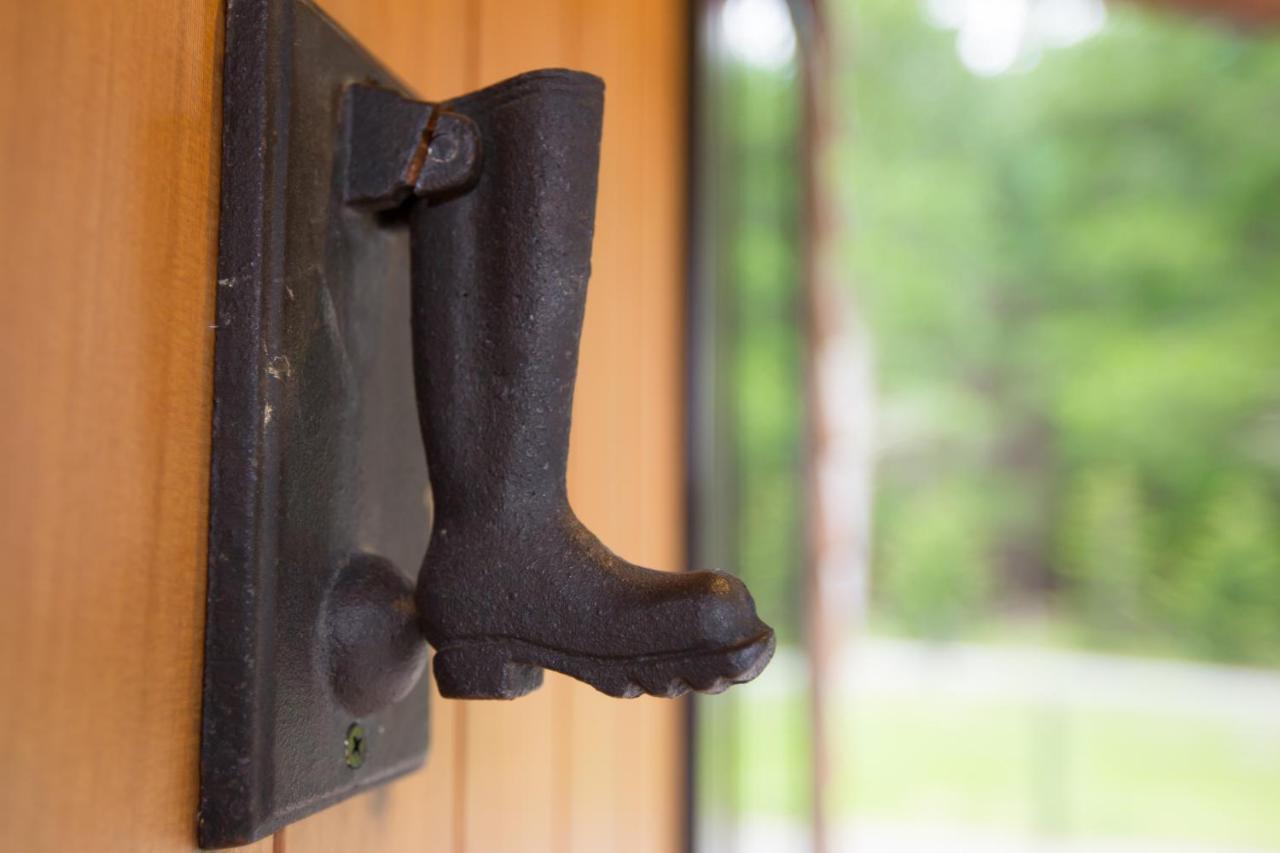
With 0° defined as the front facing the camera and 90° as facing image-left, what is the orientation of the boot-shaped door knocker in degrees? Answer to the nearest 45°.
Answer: approximately 270°
